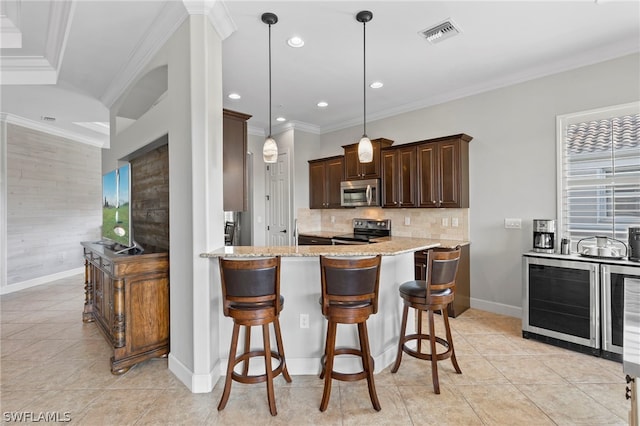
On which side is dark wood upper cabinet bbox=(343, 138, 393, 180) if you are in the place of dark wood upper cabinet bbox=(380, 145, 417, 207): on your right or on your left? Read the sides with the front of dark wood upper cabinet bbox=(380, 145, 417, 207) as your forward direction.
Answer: on your right

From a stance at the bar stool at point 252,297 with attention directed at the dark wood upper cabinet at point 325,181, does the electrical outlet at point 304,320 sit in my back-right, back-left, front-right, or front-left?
front-right

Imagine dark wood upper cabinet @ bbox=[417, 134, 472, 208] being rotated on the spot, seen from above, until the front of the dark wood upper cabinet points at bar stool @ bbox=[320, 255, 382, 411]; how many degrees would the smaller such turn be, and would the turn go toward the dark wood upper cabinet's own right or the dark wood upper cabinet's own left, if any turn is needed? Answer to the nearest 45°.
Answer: approximately 45° to the dark wood upper cabinet's own left

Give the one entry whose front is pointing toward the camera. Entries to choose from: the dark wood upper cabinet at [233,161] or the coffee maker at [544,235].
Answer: the coffee maker

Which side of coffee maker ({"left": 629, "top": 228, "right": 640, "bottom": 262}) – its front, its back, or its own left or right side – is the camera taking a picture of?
front

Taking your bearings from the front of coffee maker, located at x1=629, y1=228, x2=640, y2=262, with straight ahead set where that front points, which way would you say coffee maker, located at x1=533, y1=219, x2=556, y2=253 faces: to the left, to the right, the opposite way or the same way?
the same way

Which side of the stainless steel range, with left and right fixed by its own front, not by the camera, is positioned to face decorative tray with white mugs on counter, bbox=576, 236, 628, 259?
left

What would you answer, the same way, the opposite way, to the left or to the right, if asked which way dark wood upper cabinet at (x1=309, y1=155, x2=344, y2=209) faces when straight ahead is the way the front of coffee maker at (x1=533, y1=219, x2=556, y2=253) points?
the same way

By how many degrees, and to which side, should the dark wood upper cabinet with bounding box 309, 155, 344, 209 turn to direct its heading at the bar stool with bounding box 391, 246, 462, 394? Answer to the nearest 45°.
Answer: approximately 45° to its left

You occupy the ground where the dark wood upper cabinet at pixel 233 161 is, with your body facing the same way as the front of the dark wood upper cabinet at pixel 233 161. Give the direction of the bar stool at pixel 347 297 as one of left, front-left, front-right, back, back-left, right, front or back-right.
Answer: front-right

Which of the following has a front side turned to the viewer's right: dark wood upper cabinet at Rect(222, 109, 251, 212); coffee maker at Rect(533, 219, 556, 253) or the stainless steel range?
the dark wood upper cabinet

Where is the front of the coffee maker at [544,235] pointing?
toward the camera

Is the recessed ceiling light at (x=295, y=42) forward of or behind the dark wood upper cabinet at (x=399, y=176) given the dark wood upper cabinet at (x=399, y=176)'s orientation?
forward

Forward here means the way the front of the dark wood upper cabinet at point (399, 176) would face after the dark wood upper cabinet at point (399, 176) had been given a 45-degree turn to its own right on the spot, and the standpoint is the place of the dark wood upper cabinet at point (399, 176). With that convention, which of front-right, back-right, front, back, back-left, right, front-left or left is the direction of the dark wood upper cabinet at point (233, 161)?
front-left

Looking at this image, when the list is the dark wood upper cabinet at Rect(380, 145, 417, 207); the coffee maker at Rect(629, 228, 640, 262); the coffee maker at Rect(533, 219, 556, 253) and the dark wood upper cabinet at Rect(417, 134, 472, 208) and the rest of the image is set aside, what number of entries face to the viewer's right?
0

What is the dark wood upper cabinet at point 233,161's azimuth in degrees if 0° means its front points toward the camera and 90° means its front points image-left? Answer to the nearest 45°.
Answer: approximately 270°
